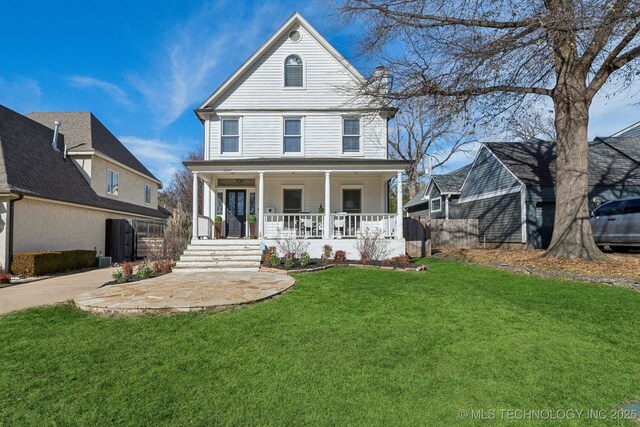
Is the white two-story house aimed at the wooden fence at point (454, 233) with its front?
no

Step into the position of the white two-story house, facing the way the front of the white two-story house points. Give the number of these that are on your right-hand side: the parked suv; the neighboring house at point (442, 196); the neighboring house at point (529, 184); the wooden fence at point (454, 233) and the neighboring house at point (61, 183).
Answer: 1

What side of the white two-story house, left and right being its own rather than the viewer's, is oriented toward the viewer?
front

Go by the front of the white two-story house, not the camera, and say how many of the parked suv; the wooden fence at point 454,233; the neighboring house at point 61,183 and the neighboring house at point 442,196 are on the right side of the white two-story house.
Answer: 1

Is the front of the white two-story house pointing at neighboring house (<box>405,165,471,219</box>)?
no

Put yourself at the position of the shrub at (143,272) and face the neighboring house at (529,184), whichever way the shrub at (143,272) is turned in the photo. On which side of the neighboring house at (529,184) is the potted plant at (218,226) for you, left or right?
left

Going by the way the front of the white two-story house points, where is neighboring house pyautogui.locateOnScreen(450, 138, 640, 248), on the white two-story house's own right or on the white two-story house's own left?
on the white two-story house's own left

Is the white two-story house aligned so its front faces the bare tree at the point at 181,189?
no

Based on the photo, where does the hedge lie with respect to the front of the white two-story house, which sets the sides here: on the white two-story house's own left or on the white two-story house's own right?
on the white two-story house's own right

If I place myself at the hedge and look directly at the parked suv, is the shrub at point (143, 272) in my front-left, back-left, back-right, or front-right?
front-right

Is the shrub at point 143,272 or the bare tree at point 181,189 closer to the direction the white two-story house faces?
the shrub

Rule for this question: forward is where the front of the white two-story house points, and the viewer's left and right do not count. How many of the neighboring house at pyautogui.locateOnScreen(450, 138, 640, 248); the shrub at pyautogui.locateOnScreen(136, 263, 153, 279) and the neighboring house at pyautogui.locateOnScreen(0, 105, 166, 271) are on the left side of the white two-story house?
1
